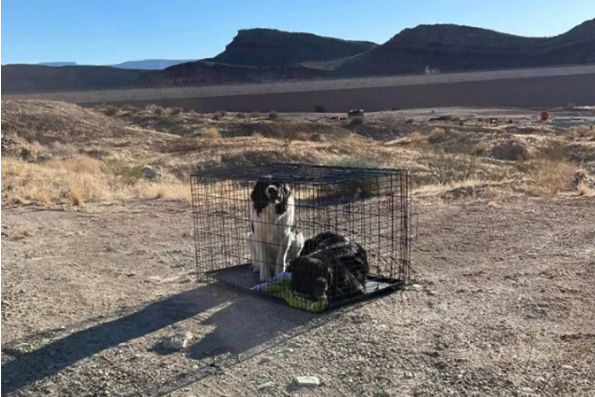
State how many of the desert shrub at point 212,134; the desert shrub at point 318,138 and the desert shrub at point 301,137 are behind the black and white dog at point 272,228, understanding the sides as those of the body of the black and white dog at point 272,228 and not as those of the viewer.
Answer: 3

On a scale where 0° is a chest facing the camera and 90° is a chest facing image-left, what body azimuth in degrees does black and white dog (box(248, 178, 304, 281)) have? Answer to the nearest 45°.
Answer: approximately 0°

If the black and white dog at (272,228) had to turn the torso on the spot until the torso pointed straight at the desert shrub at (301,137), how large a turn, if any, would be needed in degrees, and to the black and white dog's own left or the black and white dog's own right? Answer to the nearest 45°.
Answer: approximately 180°

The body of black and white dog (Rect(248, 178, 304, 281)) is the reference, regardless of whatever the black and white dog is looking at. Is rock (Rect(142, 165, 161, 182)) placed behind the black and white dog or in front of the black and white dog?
behind

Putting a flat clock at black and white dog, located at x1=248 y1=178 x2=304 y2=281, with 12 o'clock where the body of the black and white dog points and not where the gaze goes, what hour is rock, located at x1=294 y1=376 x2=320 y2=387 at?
The rock is roughly at 12 o'clock from the black and white dog.

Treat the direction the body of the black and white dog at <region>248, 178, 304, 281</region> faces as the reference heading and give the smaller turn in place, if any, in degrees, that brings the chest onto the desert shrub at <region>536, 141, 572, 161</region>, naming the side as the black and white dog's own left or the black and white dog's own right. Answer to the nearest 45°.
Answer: approximately 135° to the black and white dog's own left

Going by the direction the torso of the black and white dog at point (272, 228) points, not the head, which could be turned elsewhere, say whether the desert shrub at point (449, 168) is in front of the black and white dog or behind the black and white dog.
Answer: behind

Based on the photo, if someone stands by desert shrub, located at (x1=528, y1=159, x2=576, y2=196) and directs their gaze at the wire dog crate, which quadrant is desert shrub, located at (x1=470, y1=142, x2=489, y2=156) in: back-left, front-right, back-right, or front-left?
back-right

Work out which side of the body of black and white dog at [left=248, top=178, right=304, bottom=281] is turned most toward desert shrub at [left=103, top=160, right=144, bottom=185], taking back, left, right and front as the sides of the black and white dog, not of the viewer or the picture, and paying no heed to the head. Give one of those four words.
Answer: back

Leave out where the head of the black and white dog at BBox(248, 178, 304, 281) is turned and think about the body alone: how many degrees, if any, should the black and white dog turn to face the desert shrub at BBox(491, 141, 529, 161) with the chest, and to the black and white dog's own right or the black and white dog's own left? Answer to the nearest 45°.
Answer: approximately 135° to the black and white dog's own left

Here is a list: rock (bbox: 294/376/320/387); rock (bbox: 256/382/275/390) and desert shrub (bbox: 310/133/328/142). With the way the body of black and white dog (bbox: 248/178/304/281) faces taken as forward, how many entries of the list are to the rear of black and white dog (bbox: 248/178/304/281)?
1

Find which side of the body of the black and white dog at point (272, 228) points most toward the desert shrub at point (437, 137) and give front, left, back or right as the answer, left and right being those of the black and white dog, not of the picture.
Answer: back

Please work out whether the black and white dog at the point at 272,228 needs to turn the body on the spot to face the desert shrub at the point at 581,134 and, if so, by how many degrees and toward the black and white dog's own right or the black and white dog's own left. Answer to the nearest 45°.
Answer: approximately 135° to the black and white dog's own left

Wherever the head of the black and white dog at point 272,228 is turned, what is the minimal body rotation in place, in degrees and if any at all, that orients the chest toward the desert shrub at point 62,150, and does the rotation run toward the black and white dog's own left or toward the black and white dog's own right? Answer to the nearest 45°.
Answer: approximately 180°
